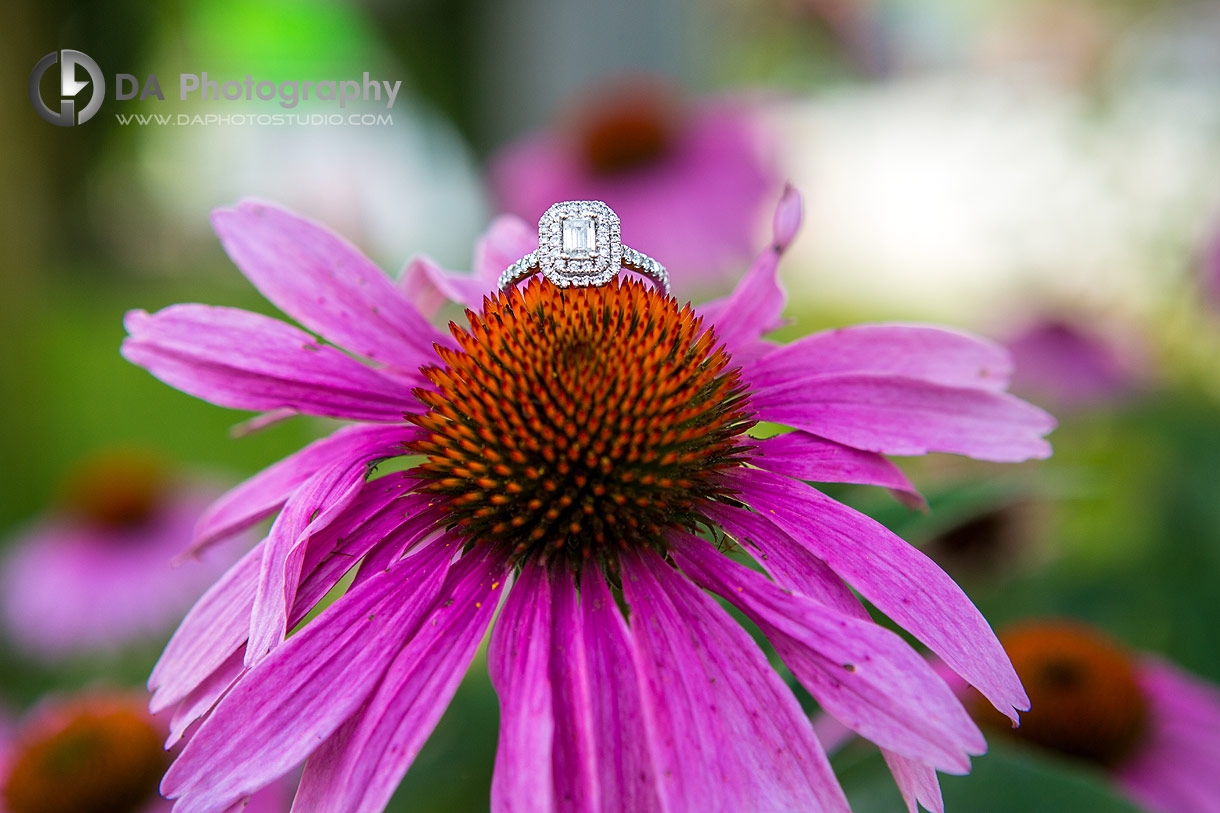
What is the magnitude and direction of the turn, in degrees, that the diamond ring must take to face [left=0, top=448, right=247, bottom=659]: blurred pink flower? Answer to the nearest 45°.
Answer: approximately 135° to its right

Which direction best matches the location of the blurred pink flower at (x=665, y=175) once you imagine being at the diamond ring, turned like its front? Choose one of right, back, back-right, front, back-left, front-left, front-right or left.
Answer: back

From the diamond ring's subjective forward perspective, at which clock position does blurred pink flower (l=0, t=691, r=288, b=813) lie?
The blurred pink flower is roughly at 4 o'clock from the diamond ring.

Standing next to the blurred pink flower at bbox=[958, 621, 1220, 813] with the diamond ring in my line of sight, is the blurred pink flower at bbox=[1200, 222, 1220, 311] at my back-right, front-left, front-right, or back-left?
back-right

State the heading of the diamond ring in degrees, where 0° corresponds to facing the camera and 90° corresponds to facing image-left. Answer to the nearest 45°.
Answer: approximately 0°

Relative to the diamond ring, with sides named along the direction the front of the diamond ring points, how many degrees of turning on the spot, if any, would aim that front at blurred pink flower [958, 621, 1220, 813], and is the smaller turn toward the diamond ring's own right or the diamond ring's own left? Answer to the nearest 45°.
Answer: approximately 90° to the diamond ring's own left

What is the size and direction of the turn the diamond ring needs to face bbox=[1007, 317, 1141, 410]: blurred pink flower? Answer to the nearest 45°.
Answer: approximately 135° to its left

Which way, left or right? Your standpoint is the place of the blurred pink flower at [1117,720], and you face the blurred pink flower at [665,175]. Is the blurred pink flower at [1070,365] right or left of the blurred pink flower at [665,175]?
right
